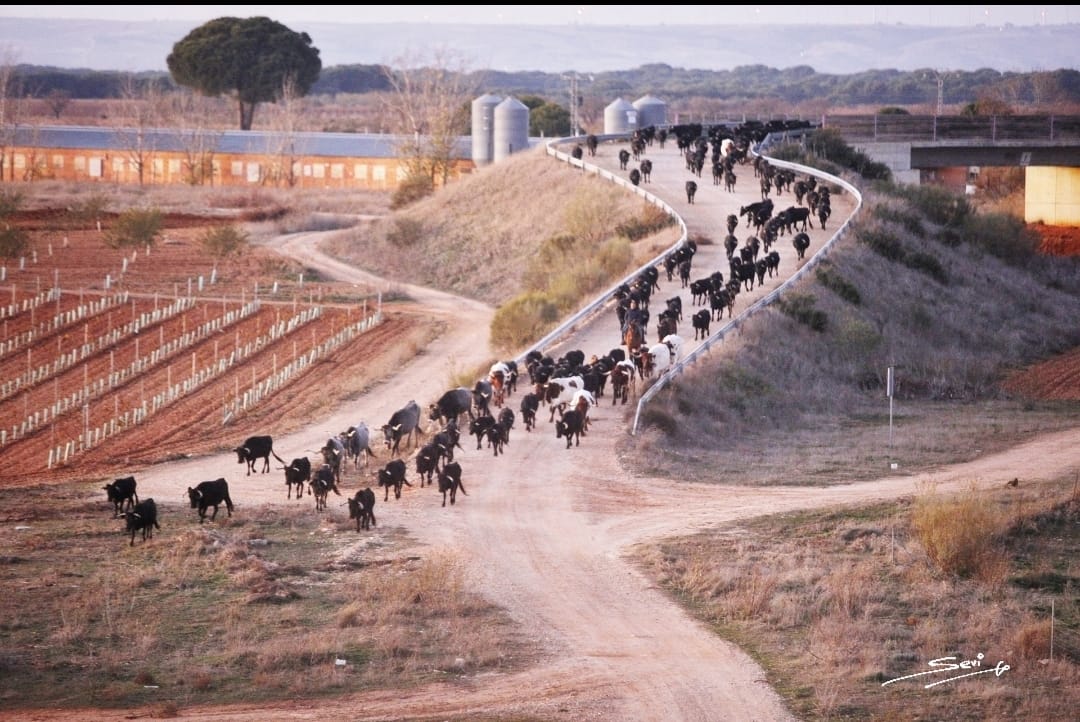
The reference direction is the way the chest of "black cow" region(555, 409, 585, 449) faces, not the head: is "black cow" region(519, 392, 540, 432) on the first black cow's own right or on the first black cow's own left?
on the first black cow's own right

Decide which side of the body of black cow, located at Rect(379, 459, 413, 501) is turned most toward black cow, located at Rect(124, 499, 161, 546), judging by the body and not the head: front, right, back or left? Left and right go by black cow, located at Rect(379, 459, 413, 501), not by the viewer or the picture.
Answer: front

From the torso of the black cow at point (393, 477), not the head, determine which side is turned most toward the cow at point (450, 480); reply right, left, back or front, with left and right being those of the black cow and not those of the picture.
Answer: left

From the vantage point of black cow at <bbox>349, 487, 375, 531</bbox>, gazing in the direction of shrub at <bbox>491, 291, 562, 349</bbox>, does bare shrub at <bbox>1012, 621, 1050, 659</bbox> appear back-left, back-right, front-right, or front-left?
back-right

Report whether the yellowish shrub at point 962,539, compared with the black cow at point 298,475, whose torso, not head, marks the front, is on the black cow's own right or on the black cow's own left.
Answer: on the black cow's own left

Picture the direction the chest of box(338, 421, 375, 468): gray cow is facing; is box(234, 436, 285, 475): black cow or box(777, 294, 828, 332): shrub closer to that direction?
the black cow

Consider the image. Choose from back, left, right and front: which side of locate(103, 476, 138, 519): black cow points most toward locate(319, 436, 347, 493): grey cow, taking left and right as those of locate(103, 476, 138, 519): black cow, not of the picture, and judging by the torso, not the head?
back

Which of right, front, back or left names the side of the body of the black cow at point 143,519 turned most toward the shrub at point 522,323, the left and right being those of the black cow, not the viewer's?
back

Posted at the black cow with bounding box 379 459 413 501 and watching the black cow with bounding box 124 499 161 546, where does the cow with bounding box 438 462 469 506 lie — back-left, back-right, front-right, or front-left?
back-left

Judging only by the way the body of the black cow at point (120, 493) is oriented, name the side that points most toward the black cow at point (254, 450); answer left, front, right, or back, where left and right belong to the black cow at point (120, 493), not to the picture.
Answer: back

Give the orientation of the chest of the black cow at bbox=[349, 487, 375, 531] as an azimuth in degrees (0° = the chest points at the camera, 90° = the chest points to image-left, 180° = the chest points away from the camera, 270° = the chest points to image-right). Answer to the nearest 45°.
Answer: approximately 45°

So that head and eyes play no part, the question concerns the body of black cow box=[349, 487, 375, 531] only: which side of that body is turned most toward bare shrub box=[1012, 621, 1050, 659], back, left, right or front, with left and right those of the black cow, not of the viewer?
left
